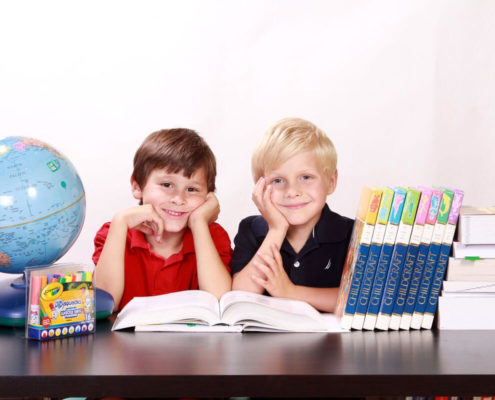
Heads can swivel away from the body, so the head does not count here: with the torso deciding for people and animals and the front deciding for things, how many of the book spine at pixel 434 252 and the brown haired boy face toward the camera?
2

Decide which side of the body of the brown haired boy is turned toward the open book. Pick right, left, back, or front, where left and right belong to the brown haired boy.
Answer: front

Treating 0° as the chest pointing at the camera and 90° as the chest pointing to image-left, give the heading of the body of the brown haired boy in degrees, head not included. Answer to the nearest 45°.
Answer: approximately 0°

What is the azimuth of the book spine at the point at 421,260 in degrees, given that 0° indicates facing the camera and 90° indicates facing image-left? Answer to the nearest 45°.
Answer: approximately 0°

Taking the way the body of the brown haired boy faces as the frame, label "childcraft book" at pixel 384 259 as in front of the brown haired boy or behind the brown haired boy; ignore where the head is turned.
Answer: in front

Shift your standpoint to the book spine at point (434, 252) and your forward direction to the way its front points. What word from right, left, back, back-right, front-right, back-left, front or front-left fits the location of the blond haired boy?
back-right
